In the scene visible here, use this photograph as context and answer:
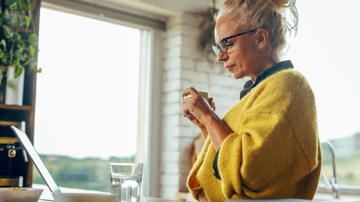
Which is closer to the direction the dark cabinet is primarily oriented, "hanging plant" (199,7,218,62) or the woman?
the woman

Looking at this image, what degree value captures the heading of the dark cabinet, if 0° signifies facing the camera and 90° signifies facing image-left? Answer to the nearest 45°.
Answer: approximately 0°

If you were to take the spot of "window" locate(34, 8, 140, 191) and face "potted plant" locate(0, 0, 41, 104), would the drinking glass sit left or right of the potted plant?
left

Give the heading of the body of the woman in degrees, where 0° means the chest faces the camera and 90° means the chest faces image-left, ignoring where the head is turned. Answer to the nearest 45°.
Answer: approximately 90°

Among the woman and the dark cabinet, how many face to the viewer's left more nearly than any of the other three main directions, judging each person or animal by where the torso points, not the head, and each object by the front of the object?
1

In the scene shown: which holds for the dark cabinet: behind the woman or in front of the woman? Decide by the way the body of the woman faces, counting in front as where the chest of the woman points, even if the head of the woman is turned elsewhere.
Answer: in front

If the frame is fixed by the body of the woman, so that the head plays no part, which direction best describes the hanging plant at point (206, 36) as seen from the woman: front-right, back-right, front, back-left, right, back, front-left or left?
right

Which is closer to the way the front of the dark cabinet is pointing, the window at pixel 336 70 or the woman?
the woman

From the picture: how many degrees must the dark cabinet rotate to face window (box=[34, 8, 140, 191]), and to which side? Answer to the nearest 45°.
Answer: approximately 135° to its left

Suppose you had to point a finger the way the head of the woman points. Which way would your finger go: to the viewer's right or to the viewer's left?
to the viewer's left
